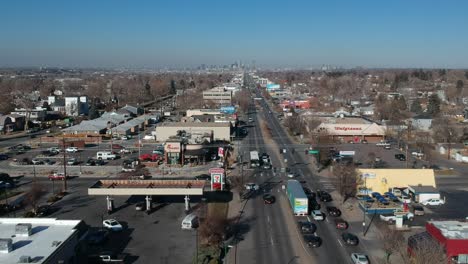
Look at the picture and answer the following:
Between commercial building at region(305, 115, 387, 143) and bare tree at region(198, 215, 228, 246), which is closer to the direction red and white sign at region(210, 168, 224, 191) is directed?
the bare tree

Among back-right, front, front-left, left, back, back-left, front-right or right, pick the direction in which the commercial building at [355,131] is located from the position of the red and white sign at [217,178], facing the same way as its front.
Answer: back-left

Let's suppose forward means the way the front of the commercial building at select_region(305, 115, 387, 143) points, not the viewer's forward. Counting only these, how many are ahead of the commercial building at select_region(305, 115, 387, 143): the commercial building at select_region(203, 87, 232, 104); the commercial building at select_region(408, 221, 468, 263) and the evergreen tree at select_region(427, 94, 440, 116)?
1

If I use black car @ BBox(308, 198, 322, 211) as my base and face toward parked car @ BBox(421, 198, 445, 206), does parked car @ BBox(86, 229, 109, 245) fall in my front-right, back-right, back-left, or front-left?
back-right

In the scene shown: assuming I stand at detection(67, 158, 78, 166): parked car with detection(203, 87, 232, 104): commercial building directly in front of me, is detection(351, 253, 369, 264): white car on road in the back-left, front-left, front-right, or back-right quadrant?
back-right

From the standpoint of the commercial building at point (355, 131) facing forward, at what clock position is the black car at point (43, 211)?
The black car is roughly at 1 o'clock from the commercial building.
